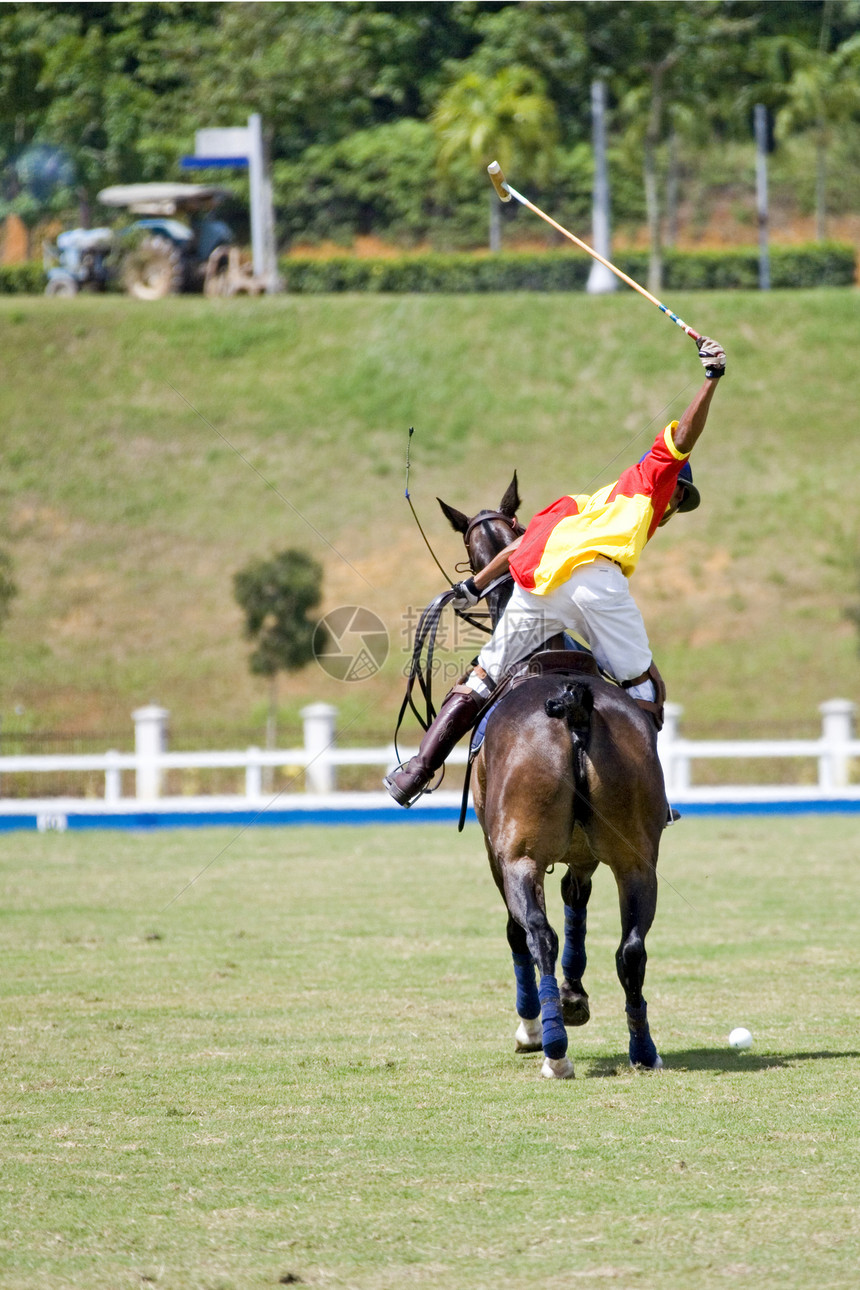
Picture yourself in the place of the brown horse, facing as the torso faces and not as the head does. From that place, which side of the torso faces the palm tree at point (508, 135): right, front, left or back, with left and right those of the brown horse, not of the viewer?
front

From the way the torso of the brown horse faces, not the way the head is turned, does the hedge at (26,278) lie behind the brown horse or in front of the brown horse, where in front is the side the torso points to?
in front

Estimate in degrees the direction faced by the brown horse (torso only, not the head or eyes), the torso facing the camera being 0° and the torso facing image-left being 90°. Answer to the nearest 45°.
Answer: approximately 180°

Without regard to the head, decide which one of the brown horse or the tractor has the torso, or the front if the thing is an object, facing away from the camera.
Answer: the brown horse

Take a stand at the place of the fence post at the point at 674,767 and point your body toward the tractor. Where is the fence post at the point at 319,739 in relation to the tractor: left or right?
left

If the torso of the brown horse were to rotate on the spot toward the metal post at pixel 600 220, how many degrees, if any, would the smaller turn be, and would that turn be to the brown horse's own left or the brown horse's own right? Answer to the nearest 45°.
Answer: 0° — it already faces it

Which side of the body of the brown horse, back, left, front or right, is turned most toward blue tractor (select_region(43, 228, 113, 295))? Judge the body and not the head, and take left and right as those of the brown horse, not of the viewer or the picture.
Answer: front
